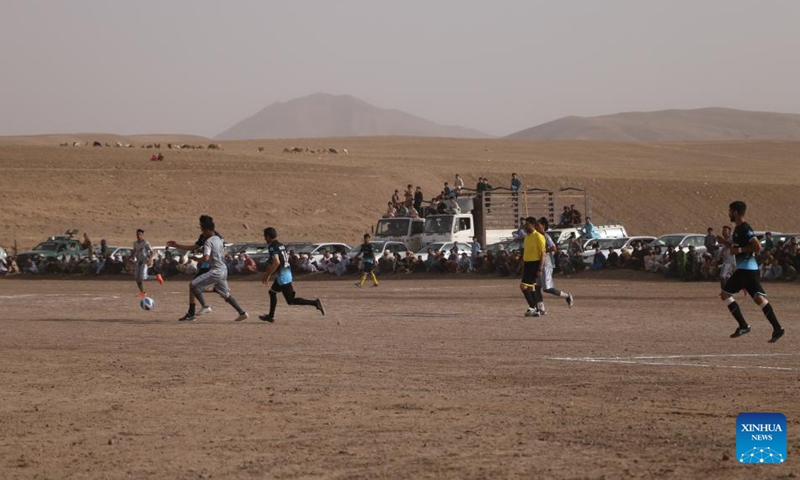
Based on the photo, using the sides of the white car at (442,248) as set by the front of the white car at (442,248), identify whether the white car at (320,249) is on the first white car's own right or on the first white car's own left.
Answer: on the first white car's own right

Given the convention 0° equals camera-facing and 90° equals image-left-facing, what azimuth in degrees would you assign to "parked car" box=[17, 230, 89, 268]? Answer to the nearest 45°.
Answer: approximately 45°

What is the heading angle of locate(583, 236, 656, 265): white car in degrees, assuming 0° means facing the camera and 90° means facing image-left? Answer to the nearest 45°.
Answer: approximately 45°

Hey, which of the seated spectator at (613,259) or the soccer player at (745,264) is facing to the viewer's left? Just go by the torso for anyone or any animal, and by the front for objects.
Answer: the soccer player

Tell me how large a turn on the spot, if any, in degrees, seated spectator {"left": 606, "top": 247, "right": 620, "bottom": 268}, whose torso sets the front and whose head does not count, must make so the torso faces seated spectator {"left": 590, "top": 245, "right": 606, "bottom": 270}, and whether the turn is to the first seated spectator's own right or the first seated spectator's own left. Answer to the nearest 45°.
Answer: approximately 90° to the first seated spectator's own right

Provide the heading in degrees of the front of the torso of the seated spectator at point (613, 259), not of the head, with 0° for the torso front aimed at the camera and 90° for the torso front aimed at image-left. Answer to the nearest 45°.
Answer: approximately 0°

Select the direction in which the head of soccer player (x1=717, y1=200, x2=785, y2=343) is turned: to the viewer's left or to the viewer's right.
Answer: to the viewer's left

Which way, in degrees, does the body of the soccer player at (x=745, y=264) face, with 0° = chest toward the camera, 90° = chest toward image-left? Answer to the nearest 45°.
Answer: approximately 90°
